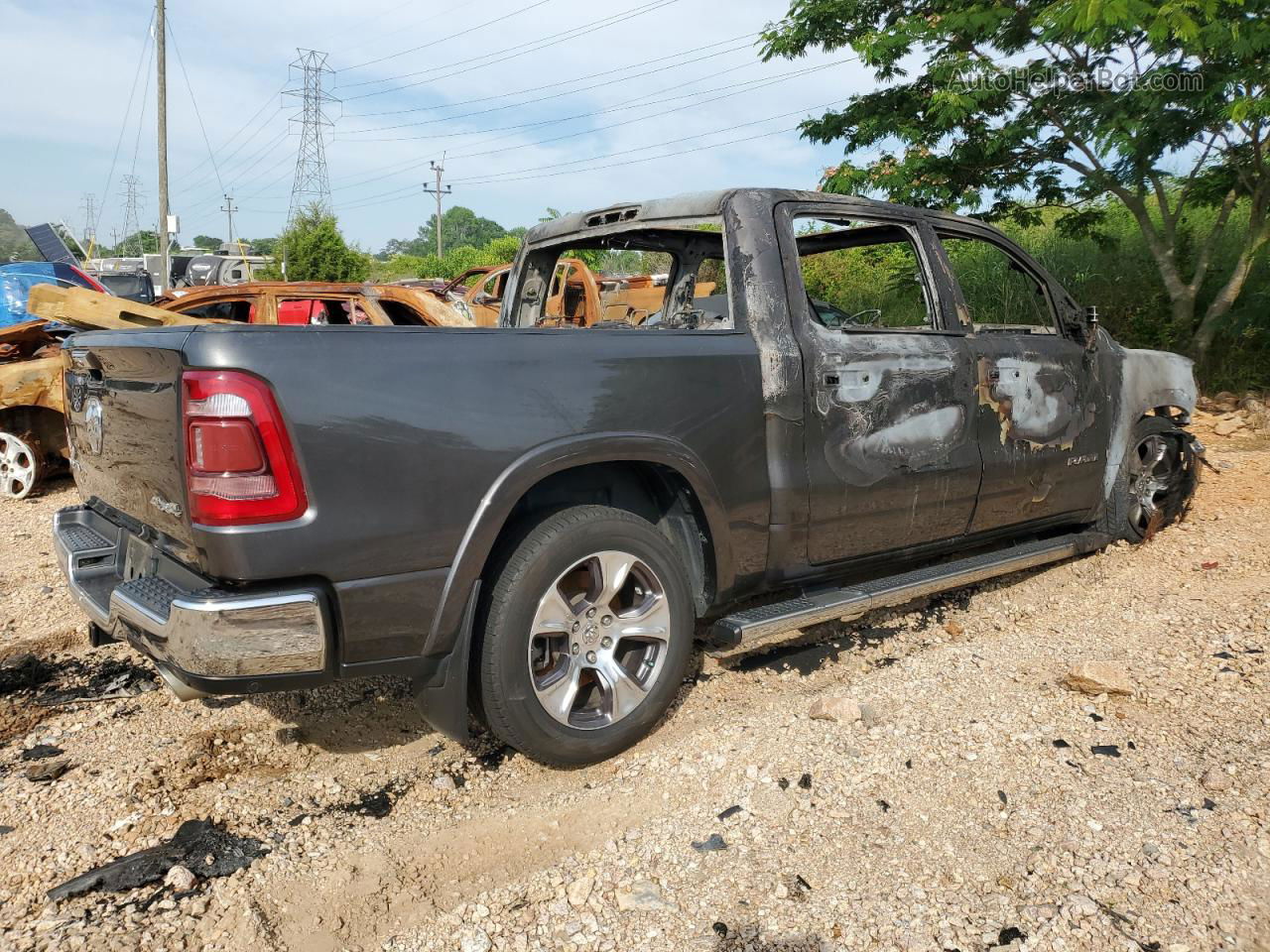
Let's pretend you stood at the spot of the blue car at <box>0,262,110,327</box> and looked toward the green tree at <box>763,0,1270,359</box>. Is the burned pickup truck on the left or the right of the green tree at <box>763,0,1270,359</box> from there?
right

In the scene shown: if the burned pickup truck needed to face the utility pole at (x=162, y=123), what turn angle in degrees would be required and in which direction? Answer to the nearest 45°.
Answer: approximately 90° to its left

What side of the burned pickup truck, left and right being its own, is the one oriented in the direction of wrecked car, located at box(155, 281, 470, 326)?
left

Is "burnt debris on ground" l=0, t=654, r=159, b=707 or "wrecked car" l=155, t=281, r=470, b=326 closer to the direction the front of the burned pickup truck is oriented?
the wrecked car

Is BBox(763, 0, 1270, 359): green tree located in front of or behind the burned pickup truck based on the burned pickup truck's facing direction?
in front

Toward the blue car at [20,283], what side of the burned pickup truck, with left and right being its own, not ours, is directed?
left

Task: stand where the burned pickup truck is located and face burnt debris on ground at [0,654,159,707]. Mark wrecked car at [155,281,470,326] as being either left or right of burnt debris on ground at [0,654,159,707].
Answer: right

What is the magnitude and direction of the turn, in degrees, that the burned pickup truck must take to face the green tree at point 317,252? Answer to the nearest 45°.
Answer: approximately 45° to its left

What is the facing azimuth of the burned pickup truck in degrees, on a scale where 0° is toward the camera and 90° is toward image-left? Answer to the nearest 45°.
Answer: approximately 225°

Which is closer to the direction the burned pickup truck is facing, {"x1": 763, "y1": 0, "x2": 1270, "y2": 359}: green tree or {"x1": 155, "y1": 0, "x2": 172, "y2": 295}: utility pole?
the green tree

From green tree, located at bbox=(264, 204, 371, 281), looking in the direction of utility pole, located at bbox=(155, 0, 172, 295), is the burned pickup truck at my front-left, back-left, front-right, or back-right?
front-left
